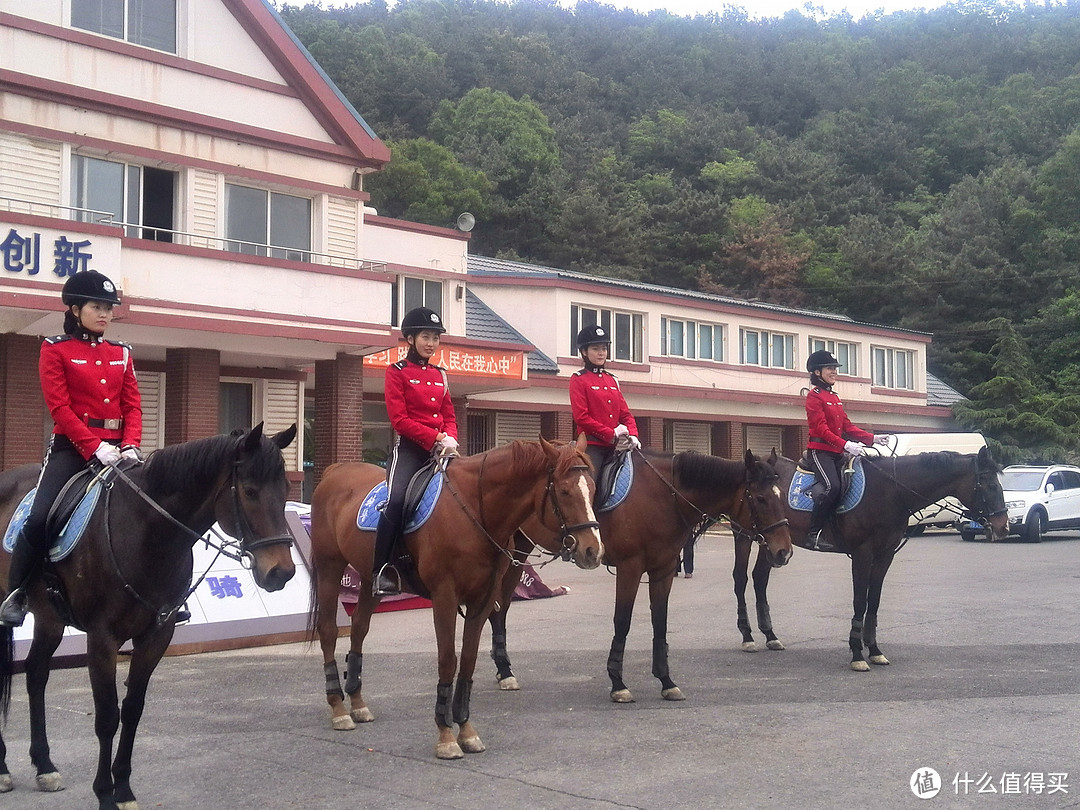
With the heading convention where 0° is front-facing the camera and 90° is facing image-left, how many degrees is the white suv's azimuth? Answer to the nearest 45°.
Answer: approximately 45°

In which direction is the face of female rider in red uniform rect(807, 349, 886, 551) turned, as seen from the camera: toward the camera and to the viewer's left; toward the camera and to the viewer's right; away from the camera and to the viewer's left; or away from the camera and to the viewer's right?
toward the camera and to the viewer's right

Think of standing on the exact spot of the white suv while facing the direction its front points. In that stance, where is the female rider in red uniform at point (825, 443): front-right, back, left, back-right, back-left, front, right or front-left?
front-left

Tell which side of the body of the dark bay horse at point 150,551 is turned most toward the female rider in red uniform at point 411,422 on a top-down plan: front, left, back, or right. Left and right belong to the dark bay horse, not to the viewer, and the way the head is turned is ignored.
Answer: left

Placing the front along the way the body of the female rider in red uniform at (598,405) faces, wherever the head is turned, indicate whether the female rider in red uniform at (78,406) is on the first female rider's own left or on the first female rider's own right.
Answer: on the first female rider's own right

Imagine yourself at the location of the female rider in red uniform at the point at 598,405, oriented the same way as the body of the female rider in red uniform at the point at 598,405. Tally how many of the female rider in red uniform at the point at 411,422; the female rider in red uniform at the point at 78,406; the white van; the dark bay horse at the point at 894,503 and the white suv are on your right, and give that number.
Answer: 2

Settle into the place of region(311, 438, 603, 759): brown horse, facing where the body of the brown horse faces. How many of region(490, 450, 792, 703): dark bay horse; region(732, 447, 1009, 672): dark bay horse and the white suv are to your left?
3
